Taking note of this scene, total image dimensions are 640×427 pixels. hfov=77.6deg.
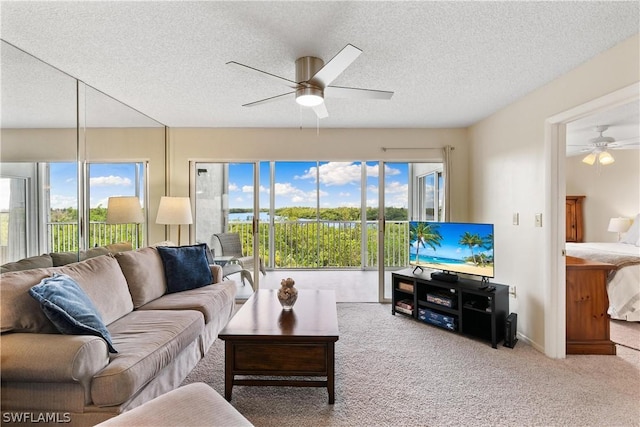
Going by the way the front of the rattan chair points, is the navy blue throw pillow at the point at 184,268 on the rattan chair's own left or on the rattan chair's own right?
on the rattan chair's own right

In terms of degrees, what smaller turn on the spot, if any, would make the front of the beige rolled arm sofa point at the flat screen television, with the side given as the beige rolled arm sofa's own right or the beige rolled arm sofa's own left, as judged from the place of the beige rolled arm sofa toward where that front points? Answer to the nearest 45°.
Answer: approximately 45° to the beige rolled arm sofa's own left

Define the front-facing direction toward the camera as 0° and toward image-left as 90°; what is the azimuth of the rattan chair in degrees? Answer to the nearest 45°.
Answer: approximately 315°

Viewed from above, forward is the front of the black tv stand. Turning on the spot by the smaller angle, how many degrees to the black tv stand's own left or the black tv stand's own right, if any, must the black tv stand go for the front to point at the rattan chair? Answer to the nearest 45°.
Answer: approximately 45° to the black tv stand's own right

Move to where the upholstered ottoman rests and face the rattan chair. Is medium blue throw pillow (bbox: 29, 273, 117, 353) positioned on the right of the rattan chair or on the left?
left

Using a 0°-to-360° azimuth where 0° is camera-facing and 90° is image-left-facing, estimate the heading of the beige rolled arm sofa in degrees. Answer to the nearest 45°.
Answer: approximately 315°

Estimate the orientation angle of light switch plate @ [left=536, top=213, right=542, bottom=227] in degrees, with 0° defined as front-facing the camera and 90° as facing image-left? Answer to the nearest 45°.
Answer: approximately 45°

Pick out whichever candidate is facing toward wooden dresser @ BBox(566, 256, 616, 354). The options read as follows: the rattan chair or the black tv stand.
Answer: the rattan chair

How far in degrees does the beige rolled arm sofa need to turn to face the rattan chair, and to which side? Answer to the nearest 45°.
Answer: approximately 90° to its left

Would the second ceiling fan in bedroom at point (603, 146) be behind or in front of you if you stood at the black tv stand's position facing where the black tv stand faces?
behind

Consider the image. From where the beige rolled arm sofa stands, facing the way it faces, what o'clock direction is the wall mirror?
The wall mirror is roughly at 7 o'clock from the beige rolled arm sofa.

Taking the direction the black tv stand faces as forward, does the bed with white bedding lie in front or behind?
behind

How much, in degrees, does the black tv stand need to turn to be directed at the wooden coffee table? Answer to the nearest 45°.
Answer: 0° — it already faces it
